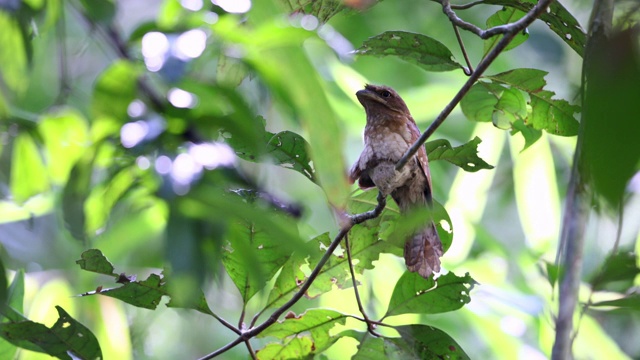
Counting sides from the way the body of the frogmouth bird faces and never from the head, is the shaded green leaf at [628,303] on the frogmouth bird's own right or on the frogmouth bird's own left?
on the frogmouth bird's own left

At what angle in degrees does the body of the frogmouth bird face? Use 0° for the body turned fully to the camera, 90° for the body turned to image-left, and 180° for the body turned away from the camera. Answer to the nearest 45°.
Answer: approximately 45°

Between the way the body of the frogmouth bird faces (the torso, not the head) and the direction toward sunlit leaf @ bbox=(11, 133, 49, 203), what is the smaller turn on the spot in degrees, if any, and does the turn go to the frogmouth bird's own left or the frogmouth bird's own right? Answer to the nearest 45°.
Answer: approximately 45° to the frogmouth bird's own right
